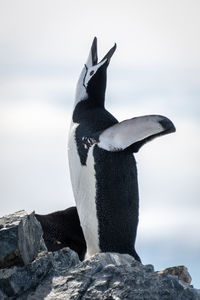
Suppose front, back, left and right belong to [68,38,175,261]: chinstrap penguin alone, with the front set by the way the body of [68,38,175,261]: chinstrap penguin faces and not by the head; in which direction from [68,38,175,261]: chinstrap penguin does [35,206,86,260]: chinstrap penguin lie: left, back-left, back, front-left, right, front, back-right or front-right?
front-right

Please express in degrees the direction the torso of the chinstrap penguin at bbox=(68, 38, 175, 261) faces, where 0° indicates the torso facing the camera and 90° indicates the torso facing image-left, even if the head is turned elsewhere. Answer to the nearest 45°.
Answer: approximately 90°

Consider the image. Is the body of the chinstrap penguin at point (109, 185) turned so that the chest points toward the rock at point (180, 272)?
no
